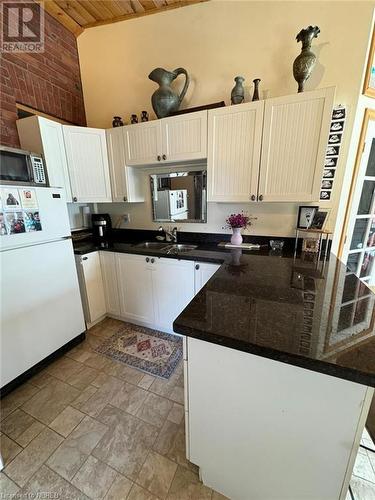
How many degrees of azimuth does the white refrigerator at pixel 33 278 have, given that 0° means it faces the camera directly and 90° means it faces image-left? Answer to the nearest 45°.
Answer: approximately 315°

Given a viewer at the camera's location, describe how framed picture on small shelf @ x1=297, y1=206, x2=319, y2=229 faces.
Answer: facing the viewer

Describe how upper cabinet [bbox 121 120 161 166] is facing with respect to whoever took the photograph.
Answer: facing the viewer and to the left of the viewer

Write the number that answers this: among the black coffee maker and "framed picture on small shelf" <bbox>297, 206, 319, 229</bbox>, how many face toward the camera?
2

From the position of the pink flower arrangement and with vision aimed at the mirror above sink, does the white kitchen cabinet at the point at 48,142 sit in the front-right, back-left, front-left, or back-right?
front-left

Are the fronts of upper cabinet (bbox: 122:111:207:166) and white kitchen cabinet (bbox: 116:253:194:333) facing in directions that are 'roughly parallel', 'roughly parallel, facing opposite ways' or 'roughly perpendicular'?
roughly parallel

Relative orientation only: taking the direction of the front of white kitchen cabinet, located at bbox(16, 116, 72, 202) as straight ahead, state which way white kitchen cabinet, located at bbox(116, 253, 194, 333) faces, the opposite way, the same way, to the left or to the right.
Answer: to the right

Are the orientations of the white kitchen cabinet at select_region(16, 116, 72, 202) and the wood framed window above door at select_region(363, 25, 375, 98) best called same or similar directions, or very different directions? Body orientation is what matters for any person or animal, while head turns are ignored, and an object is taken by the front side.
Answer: very different directions

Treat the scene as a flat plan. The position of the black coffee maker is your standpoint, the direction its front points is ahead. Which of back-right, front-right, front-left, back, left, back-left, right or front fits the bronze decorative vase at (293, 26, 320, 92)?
front-left
